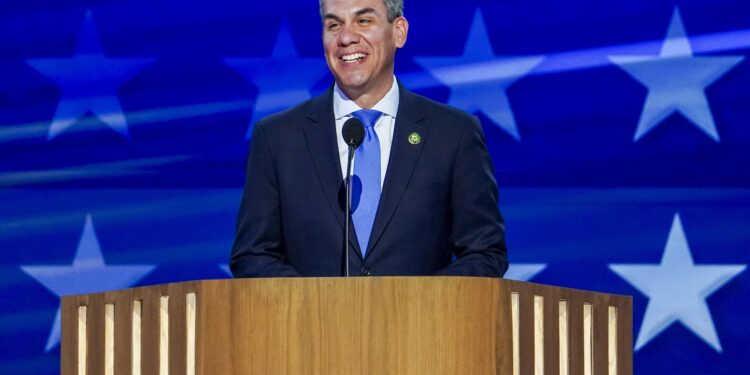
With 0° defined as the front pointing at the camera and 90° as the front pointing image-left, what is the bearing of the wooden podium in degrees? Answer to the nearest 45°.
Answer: approximately 0°

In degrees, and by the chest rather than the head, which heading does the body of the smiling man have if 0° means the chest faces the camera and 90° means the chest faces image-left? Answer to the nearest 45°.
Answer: approximately 0°

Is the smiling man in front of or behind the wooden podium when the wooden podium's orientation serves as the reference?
behind

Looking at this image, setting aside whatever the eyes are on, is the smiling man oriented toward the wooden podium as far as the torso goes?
yes
